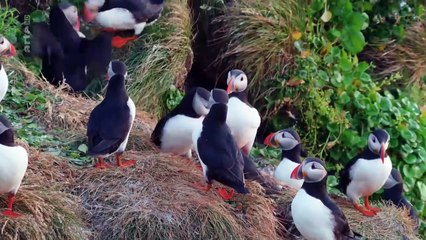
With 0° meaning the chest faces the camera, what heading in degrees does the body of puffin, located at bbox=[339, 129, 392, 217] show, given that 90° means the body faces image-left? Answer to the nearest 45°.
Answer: approximately 315°

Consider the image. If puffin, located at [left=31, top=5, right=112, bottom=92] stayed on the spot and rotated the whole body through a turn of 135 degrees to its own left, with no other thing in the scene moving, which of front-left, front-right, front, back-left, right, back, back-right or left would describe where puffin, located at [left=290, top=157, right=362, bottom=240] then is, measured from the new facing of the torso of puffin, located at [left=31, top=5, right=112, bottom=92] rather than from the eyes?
back-left

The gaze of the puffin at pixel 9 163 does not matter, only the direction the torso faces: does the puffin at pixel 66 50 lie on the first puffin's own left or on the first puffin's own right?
on the first puffin's own left
